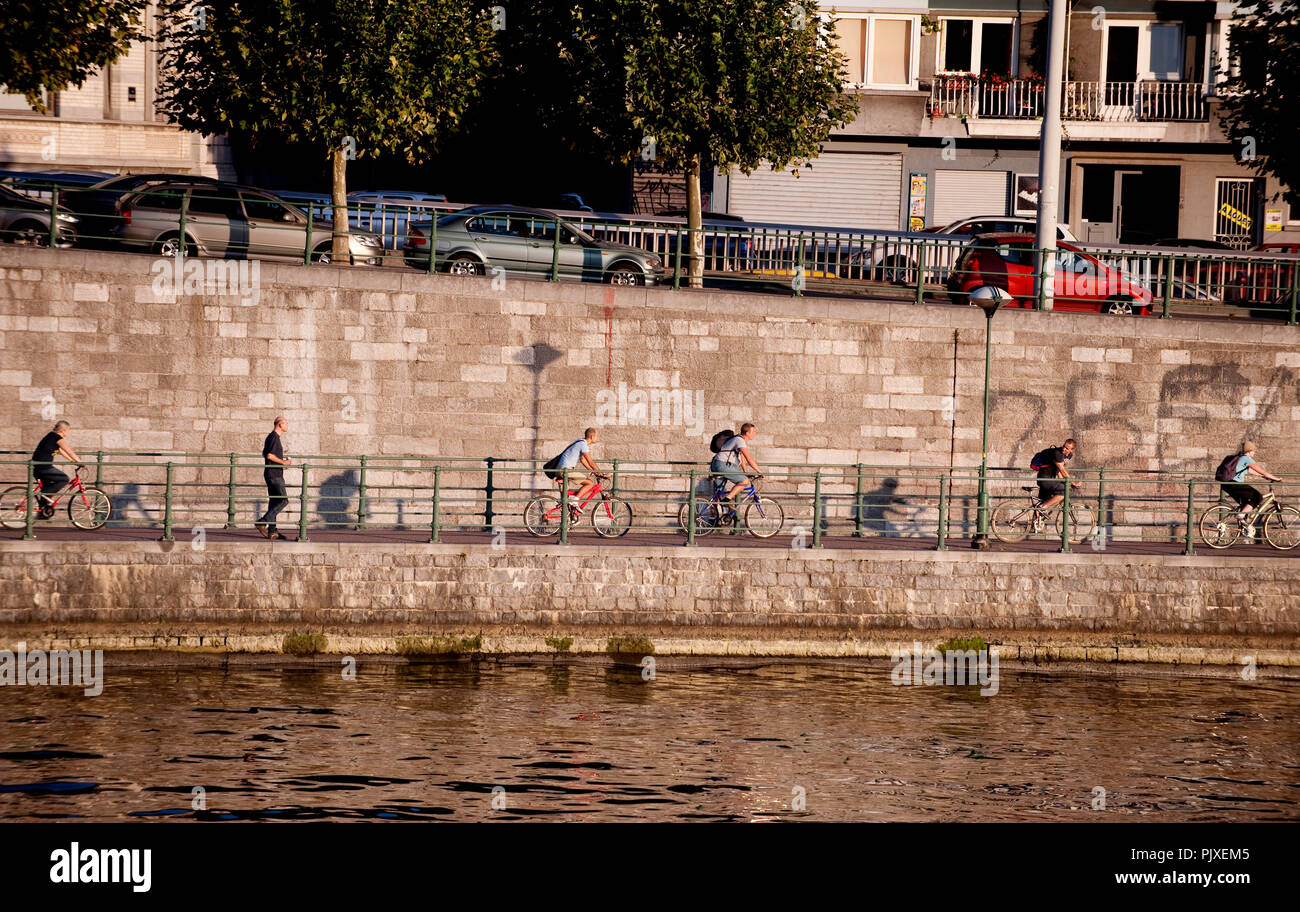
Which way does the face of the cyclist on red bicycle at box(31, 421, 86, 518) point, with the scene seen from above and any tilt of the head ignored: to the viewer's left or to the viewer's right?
to the viewer's right

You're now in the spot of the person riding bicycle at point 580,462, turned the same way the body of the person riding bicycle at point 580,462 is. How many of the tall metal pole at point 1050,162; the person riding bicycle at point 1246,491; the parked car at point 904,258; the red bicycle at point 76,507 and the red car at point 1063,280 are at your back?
1

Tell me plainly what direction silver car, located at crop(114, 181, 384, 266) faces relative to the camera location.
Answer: facing to the right of the viewer

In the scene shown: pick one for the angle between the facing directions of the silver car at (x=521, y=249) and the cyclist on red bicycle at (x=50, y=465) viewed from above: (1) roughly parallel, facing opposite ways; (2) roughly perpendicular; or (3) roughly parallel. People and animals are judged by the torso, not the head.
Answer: roughly parallel

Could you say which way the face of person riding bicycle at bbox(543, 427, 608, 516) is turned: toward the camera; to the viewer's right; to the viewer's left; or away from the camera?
to the viewer's right

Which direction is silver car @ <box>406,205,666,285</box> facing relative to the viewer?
to the viewer's right

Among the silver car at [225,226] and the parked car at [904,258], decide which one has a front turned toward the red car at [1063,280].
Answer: the silver car

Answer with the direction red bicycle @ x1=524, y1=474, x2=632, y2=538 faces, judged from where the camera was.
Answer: facing to the right of the viewer

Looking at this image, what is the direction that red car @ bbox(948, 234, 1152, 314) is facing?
to the viewer's right

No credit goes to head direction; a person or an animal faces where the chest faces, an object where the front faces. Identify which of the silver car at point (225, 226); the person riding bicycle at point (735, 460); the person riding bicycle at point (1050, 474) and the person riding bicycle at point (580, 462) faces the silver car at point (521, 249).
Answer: the silver car at point (225, 226)

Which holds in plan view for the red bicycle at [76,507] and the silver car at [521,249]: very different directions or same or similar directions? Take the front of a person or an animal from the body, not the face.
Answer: same or similar directions

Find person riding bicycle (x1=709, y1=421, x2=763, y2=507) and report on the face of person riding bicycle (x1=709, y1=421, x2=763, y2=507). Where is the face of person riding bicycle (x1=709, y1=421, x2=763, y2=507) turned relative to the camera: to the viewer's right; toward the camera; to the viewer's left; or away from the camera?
to the viewer's right

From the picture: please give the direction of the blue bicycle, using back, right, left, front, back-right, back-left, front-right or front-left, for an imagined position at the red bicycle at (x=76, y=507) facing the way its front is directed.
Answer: front

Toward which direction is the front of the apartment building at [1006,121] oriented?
toward the camera

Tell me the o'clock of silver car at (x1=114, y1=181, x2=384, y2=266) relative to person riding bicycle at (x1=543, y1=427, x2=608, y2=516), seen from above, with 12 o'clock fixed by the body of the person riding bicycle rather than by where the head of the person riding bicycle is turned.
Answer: The silver car is roughly at 7 o'clock from the person riding bicycle.
